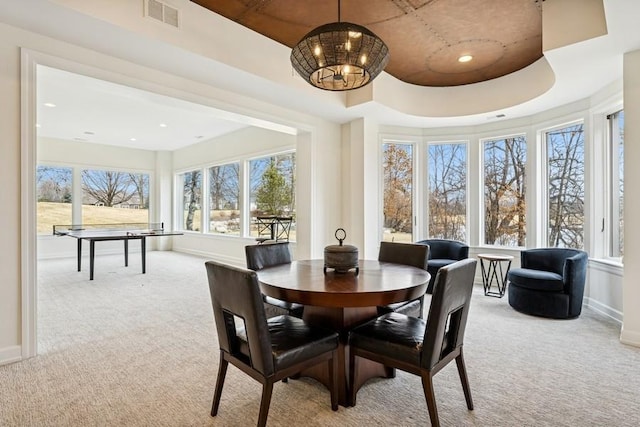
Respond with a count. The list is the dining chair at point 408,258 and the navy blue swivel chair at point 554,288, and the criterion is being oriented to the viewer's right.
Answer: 0

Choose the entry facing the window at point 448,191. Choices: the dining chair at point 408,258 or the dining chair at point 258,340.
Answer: the dining chair at point 258,340

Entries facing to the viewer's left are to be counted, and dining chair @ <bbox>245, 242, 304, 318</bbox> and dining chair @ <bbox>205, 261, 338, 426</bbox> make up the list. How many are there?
0

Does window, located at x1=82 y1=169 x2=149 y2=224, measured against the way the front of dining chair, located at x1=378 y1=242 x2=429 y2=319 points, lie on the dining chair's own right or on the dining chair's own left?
on the dining chair's own right

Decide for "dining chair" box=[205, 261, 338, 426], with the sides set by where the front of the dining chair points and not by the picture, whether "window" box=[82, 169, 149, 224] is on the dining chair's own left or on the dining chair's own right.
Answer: on the dining chair's own left

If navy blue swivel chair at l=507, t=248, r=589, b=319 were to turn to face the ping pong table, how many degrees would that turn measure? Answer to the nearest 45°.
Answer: approximately 45° to its right

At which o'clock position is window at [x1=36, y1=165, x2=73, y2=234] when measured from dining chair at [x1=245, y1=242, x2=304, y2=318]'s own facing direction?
The window is roughly at 6 o'clock from the dining chair.

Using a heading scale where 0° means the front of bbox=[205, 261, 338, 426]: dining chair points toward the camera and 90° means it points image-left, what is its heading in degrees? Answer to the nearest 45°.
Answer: approximately 225°

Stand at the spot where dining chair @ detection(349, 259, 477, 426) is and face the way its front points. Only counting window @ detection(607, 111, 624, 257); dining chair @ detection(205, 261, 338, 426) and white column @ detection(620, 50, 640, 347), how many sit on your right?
2
